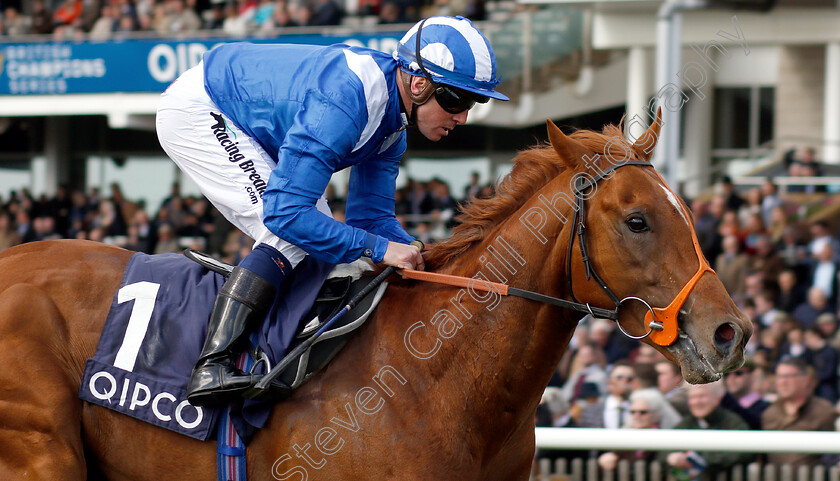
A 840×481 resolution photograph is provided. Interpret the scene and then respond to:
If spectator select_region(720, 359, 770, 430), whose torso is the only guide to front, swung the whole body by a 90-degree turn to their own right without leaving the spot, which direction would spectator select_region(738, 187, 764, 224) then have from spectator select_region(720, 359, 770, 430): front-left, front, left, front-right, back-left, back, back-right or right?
front-right

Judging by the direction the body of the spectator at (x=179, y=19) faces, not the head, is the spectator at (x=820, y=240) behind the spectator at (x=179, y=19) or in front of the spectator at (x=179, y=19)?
in front

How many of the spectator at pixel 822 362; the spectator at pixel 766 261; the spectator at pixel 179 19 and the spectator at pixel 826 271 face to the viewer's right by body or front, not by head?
0

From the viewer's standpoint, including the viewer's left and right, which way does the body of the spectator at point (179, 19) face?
facing the viewer

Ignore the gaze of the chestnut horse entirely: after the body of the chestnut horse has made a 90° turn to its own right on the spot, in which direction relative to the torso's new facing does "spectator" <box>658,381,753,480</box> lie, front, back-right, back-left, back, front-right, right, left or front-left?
back-left

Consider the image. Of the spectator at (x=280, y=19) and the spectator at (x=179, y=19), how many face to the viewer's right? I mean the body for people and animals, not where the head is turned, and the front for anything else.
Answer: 0

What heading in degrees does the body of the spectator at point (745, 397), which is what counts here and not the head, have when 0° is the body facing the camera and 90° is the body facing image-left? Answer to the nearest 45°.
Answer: approximately 45°

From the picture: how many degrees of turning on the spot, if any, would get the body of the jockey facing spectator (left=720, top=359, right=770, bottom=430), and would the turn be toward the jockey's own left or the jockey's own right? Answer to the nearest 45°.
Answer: approximately 45° to the jockey's own left

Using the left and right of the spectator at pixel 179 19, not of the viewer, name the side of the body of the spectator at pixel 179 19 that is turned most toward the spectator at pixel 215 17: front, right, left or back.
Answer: left

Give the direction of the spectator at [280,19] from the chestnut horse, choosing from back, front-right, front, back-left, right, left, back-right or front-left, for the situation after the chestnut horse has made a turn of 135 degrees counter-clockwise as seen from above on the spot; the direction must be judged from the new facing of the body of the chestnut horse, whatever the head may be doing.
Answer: front-right

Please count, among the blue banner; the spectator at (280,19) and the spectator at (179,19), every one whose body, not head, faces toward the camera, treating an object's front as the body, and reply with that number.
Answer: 3

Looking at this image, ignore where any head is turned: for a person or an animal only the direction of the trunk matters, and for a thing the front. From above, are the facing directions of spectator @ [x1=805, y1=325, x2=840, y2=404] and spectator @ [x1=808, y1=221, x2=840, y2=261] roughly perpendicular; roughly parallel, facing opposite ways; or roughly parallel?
roughly parallel

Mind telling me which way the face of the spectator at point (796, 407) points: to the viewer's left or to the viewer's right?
to the viewer's left
